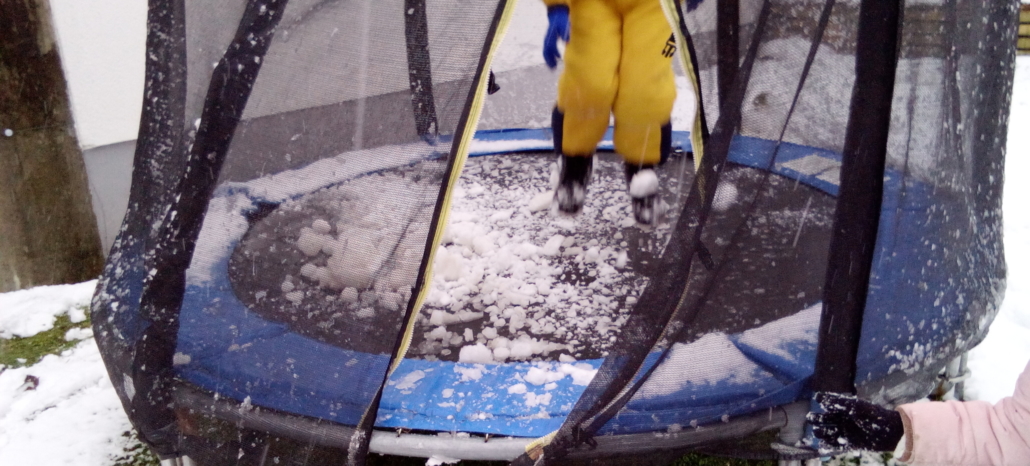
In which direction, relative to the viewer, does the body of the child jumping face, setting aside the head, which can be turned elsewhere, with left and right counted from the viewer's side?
facing the viewer

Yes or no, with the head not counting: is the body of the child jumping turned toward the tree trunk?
no
